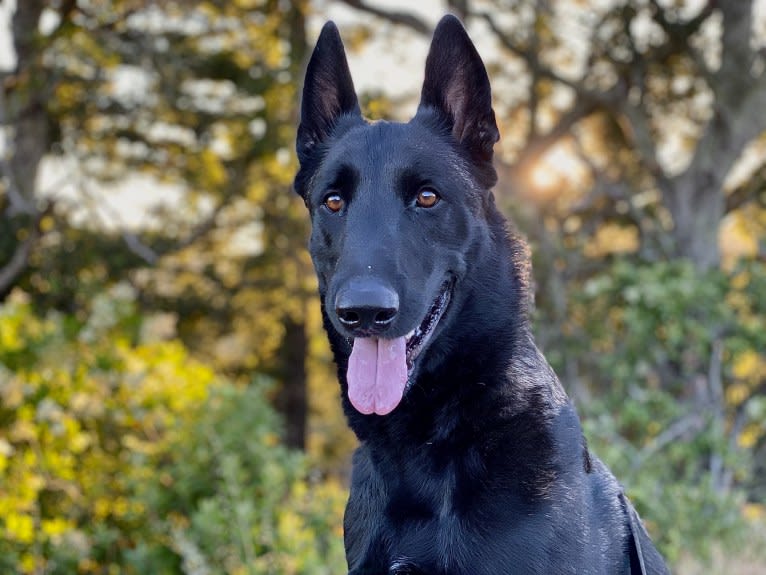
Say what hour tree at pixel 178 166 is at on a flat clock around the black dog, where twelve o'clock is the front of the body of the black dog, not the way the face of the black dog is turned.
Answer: The tree is roughly at 4 o'clock from the black dog.

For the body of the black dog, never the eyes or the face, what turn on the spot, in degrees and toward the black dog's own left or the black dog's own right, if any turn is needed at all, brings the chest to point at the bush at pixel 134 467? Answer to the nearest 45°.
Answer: approximately 90° to the black dog's own right

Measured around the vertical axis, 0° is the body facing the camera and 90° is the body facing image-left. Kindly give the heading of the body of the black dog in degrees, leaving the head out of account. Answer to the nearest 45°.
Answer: approximately 45°
